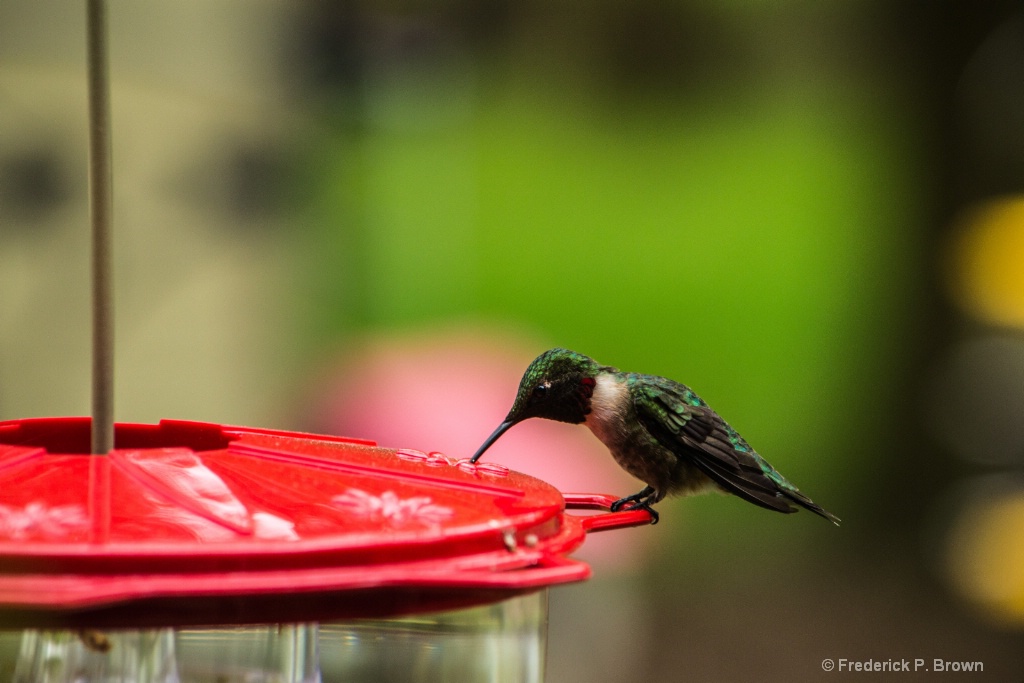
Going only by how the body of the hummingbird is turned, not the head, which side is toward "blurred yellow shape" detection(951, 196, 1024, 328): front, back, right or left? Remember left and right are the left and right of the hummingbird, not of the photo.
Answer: right

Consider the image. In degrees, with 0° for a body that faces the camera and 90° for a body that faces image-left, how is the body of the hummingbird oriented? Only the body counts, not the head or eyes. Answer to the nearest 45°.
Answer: approximately 90°
